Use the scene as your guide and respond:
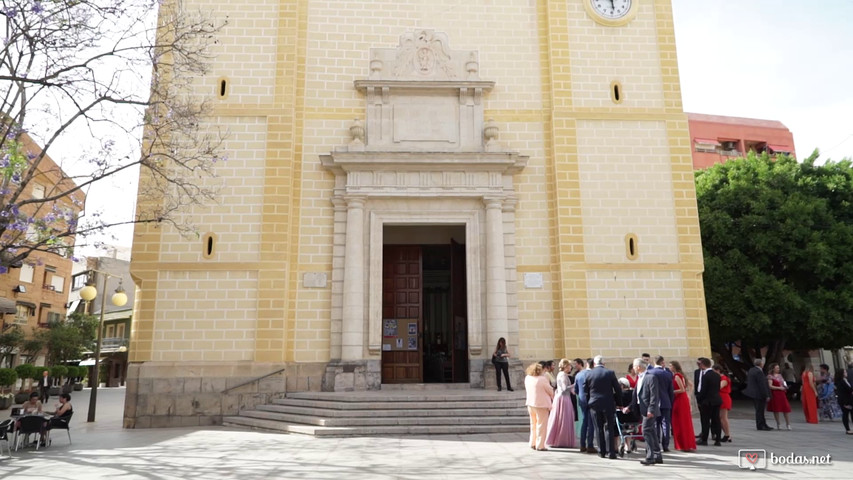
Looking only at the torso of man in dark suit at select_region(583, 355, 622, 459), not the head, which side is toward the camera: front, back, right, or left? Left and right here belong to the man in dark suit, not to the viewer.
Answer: back

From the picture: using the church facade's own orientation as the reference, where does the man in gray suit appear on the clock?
The man in gray suit is roughly at 11 o'clock from the church facade.

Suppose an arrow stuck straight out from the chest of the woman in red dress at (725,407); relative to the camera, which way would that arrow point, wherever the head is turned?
to the viewer's left

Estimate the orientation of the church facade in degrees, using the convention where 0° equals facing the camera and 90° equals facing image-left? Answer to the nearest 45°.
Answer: approximately 0°

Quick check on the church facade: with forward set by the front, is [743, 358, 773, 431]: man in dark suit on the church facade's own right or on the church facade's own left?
on the church facade's own left

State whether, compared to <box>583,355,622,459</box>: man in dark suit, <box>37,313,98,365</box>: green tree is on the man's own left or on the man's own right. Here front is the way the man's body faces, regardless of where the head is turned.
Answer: on the man's own left

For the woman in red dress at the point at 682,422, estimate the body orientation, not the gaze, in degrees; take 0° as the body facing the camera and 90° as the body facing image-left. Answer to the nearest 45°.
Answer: approximately 90°

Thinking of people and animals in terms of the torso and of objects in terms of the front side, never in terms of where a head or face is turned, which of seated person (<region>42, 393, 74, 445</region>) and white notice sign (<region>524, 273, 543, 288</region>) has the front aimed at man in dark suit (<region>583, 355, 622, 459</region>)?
the white notice sign

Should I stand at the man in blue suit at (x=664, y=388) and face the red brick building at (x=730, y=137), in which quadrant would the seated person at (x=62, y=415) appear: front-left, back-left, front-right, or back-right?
back-left

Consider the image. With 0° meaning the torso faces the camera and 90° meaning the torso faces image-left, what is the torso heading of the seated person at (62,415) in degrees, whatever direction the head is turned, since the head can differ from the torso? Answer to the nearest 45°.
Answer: approximately 90°

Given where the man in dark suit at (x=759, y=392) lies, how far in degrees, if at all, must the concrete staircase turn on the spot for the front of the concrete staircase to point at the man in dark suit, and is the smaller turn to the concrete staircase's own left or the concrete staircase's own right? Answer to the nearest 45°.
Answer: approximately 90° to the concrete staircase's own left

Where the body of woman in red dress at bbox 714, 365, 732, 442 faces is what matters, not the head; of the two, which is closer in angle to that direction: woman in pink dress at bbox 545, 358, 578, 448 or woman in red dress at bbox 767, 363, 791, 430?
the woman in pink dress
